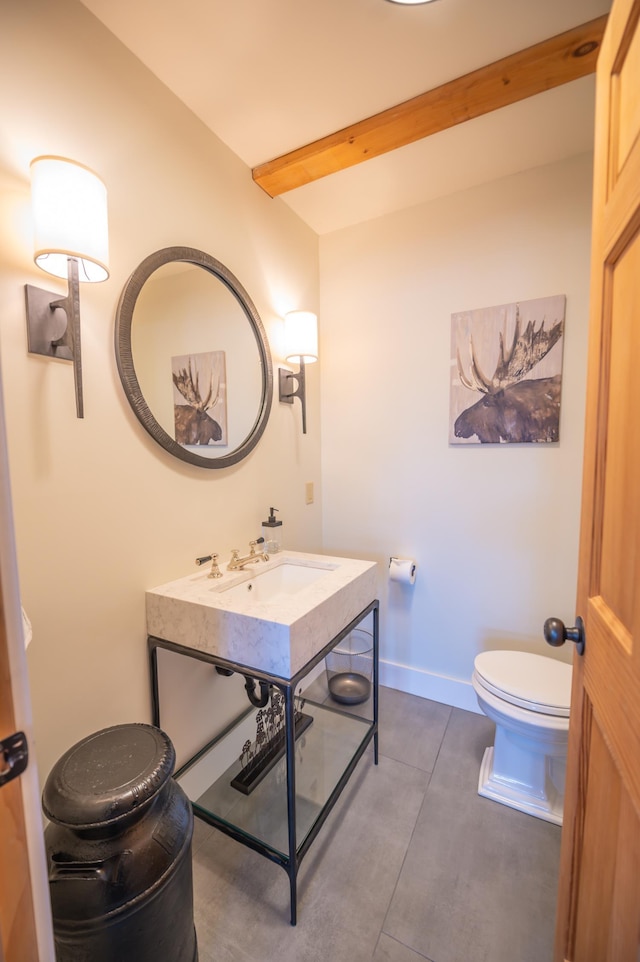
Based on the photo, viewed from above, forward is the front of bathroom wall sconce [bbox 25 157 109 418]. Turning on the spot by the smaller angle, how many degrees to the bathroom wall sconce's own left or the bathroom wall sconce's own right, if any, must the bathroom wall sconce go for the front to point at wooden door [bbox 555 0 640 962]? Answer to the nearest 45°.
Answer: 0° — it already faces it

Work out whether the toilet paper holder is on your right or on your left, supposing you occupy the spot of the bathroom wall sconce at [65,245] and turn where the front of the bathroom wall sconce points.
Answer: on your left

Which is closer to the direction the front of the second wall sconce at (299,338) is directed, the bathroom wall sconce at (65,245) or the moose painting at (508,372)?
the moose painting

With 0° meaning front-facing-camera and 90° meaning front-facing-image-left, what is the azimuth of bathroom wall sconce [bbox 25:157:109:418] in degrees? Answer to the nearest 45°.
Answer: approximately 315°

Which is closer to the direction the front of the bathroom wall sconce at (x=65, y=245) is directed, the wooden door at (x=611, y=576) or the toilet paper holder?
the wooden door

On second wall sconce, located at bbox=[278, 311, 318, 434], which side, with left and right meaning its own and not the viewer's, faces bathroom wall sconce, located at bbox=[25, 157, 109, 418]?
right
